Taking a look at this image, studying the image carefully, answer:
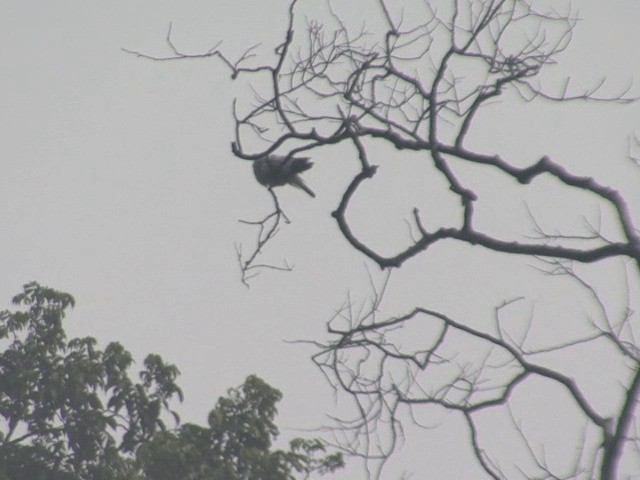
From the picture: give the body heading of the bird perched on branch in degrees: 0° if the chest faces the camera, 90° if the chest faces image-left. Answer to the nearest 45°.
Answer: approximately 90°
